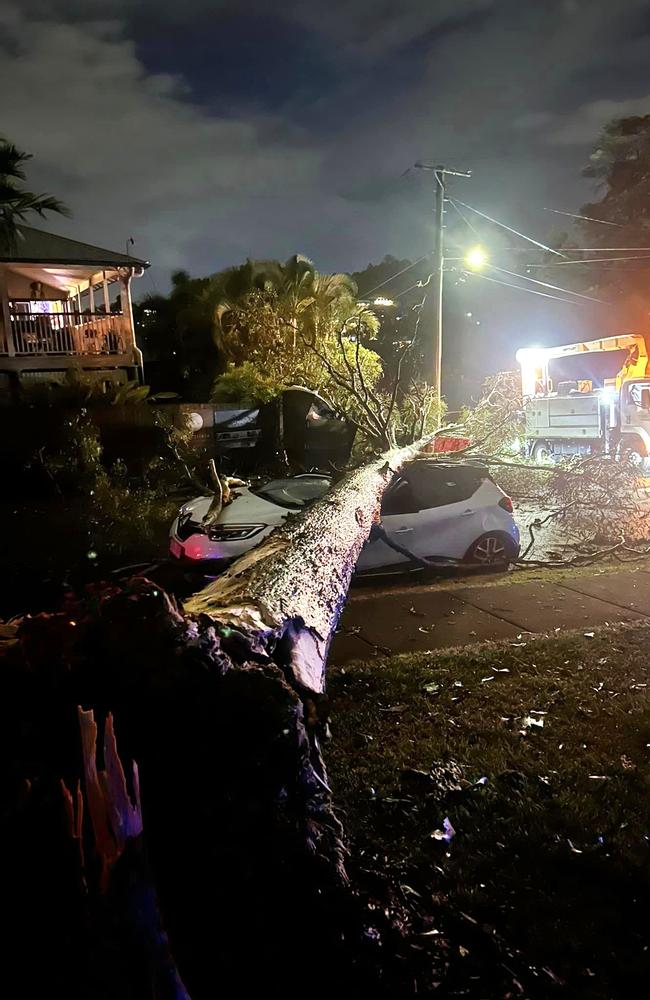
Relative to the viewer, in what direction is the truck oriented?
to the viewer's right

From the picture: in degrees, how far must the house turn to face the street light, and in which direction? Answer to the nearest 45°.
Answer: approximately 90° to its left

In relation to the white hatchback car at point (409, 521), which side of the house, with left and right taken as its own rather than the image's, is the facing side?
front

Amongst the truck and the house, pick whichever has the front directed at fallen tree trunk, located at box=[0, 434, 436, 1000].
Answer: the house

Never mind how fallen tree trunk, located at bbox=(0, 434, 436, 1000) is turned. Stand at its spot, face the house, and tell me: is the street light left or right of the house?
right

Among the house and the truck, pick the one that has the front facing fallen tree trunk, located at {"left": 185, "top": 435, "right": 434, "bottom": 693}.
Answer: the house

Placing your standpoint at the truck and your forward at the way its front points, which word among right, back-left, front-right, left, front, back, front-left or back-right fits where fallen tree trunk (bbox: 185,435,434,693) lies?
right

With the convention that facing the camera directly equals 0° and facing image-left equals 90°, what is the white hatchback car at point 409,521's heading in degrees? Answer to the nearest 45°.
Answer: approximately 45°

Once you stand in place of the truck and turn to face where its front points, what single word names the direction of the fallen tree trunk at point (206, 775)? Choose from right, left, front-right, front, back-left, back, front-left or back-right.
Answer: right

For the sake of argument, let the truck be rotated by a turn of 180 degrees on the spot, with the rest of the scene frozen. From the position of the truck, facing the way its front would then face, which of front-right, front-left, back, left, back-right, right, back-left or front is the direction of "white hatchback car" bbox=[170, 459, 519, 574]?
left

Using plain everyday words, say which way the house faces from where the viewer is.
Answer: facing the viewer
